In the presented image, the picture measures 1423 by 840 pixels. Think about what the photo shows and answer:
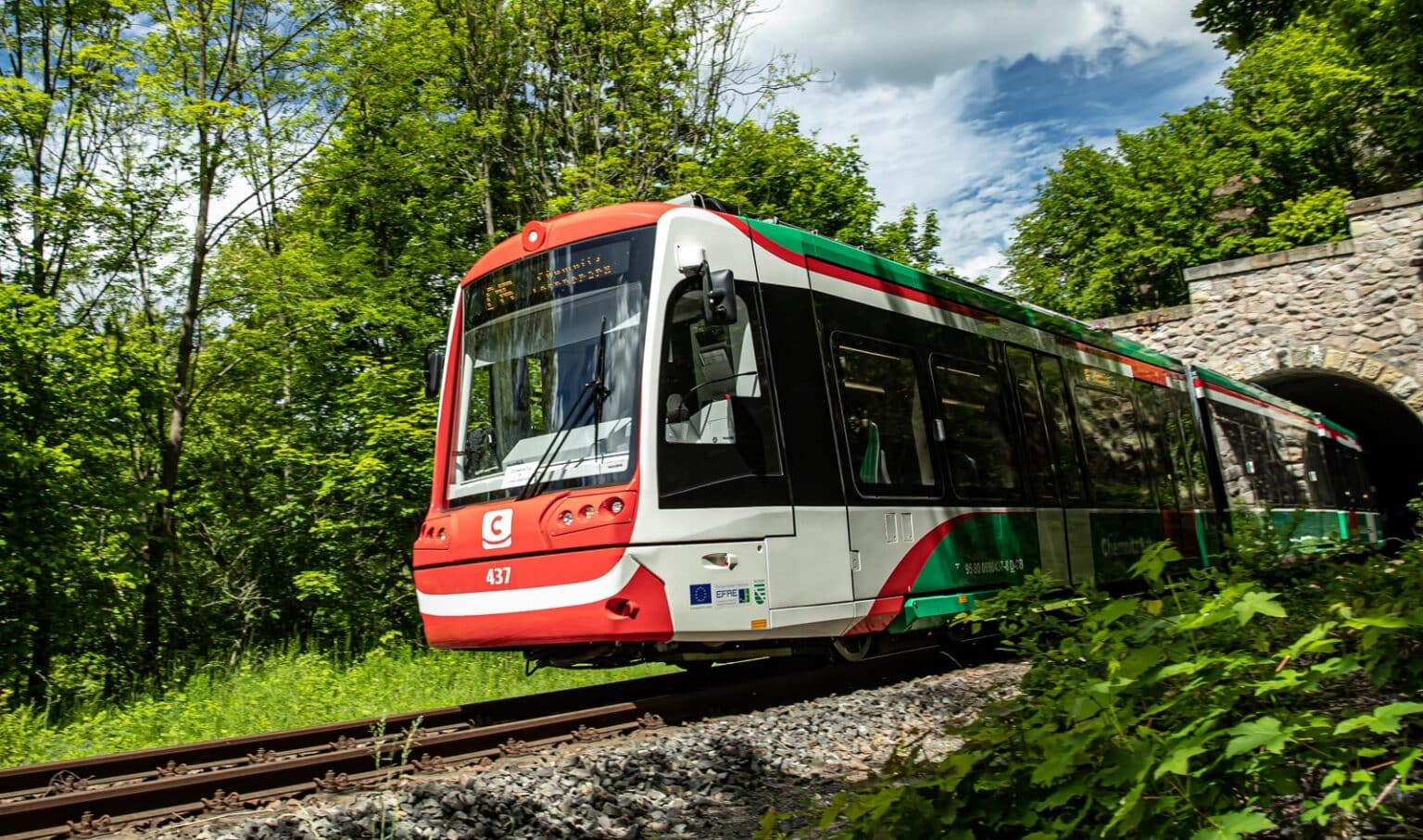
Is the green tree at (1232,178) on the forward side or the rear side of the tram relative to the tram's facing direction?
on the rear side

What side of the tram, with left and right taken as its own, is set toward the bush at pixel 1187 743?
left

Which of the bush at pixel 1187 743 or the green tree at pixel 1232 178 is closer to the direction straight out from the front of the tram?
the bush

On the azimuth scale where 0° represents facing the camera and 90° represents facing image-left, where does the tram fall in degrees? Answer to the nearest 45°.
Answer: approximately 45°
